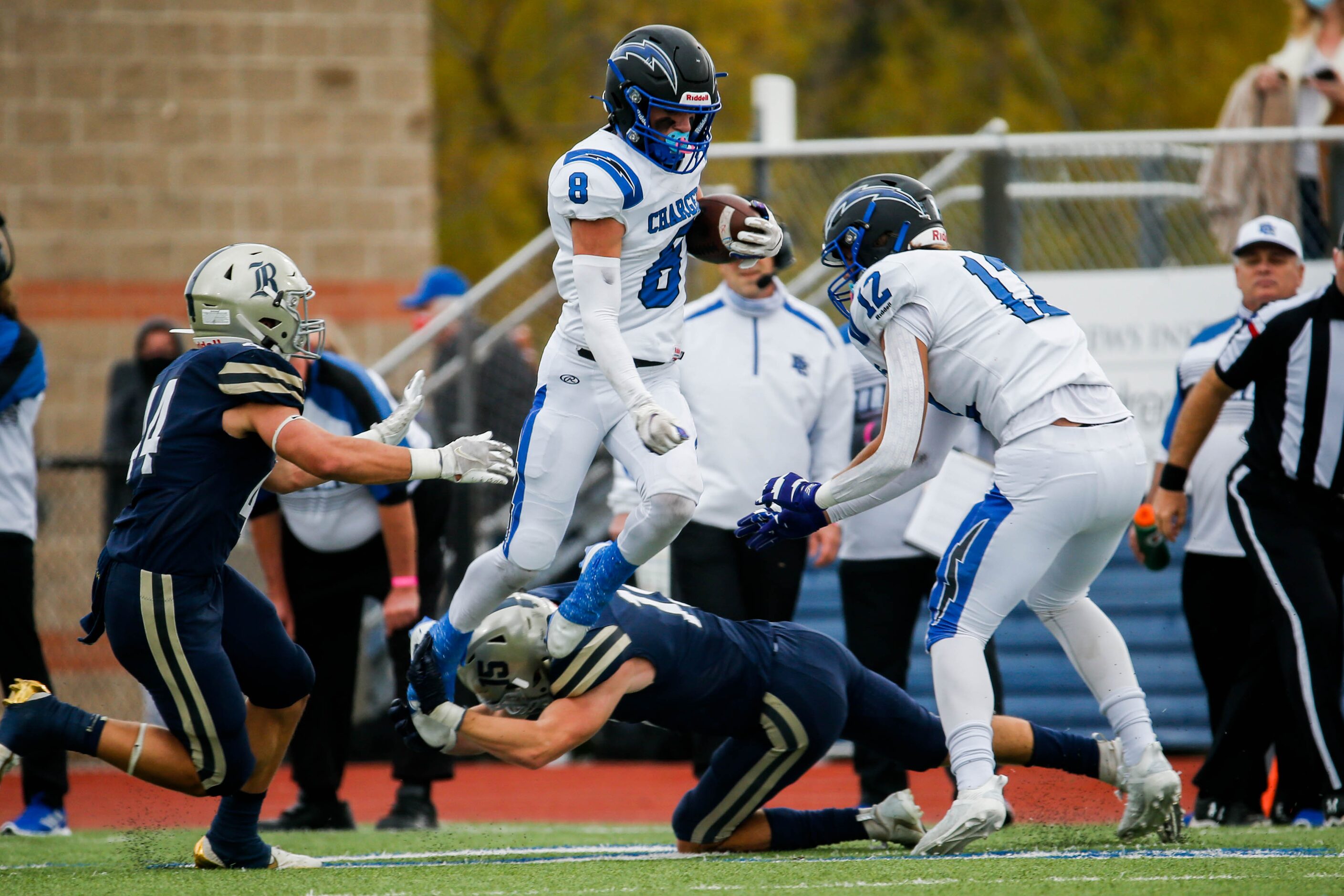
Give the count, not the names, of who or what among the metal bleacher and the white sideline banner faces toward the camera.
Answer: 2

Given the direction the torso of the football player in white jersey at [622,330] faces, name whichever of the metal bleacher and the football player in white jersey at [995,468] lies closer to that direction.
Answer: the football player in white jersey

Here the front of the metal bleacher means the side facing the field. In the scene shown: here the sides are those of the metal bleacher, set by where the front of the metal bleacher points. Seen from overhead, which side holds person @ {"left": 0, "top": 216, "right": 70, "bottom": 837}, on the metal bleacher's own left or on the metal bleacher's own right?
on the metal bleacher's own right

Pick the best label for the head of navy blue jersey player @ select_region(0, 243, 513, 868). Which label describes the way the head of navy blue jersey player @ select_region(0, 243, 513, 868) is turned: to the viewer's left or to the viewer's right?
to the viewer's right

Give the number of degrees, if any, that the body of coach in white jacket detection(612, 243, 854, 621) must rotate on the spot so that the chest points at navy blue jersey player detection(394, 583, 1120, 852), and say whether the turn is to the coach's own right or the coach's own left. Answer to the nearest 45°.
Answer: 0° — they already face them

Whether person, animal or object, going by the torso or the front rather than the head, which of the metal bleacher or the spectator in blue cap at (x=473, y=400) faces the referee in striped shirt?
the metal bleacher

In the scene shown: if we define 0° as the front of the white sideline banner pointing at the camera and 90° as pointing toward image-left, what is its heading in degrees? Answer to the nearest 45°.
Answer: approximately 0°

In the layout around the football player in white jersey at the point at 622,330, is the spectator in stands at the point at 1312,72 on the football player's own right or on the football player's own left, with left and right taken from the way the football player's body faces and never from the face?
on the football player's own left

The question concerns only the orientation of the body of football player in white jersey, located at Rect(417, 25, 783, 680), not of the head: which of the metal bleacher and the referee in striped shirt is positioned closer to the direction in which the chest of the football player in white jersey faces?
the referee in striped shirt

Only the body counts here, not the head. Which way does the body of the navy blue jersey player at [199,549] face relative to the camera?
to the viewer's right
